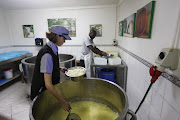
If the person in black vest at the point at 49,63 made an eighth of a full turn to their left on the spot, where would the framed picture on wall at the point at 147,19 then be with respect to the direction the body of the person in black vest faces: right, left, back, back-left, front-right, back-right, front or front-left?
front-right

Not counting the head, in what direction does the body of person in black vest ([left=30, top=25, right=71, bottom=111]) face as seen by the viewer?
to the viewer's right

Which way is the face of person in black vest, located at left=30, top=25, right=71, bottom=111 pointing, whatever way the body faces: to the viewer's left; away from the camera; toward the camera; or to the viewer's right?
to the viewer's right

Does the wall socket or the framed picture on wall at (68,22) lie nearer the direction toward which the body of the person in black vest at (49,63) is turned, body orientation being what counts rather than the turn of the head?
the wall socket

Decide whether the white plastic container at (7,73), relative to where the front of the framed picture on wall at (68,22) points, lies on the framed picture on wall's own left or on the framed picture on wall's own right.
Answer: on the framed picture on wall's own right

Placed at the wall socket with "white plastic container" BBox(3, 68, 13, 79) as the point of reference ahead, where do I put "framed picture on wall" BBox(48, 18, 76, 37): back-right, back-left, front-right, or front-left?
front-right

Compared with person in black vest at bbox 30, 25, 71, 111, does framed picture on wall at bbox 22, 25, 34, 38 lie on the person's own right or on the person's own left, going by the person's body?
on the person's own left

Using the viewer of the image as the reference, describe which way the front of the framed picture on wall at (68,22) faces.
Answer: facing the viewer

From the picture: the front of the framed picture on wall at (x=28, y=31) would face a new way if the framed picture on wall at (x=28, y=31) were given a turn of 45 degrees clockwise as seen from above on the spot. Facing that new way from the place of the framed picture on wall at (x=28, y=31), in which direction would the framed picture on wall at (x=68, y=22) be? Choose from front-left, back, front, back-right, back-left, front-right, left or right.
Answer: left

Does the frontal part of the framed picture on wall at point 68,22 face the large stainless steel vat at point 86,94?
yes

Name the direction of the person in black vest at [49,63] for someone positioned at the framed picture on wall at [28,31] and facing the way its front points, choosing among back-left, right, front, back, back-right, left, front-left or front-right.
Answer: front

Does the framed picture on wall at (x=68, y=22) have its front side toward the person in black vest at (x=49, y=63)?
yes
